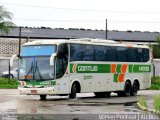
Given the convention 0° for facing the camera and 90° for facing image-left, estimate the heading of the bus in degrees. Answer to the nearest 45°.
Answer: approximately 45°

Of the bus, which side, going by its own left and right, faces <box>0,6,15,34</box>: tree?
right
